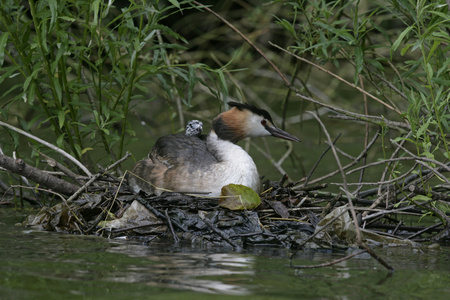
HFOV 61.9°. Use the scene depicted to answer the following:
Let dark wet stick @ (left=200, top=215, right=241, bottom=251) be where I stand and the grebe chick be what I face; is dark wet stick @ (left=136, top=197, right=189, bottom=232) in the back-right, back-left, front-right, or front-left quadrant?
front-left

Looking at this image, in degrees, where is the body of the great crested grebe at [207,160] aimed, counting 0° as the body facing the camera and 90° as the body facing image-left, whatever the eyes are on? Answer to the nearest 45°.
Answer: approximately 270°

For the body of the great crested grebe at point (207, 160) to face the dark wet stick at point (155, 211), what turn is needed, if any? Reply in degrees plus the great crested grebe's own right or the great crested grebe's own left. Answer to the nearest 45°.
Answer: approximately 135° to the great crested grebe's own right
